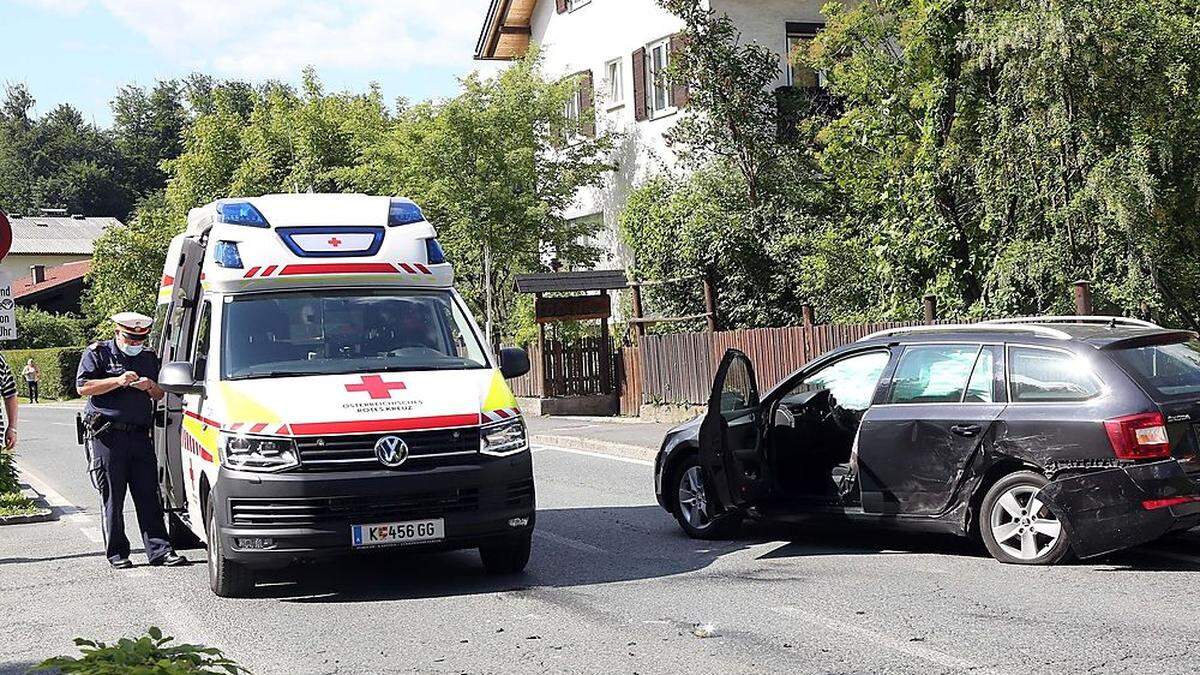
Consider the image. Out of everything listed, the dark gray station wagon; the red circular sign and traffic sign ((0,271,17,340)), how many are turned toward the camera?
2

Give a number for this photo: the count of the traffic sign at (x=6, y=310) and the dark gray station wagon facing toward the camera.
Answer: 1

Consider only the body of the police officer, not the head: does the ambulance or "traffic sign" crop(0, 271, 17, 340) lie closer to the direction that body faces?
the ambulance

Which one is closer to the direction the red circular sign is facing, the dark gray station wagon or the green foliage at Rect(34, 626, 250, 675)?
the green foliage

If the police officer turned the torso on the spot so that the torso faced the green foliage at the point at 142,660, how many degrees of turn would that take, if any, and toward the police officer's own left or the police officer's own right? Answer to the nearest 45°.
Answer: approximately 45° to the police officer's own right

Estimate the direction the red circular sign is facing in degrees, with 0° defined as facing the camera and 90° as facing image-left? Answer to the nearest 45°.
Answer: approximately 0°

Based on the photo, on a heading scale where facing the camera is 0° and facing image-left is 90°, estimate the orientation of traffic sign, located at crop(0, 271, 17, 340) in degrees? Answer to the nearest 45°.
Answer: approximately 0°

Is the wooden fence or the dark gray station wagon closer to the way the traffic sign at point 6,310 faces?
the dark gray station wagon

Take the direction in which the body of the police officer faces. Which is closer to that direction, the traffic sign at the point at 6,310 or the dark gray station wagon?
the dark gray station wagon

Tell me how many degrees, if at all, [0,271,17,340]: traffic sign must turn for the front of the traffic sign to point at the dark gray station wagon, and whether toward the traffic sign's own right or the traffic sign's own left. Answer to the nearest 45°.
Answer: approximately 45° to the traffic sign's own left

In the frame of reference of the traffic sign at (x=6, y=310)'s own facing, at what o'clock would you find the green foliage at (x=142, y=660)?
The green foliage is roughly at 12 o'clock from the traffic sign.
